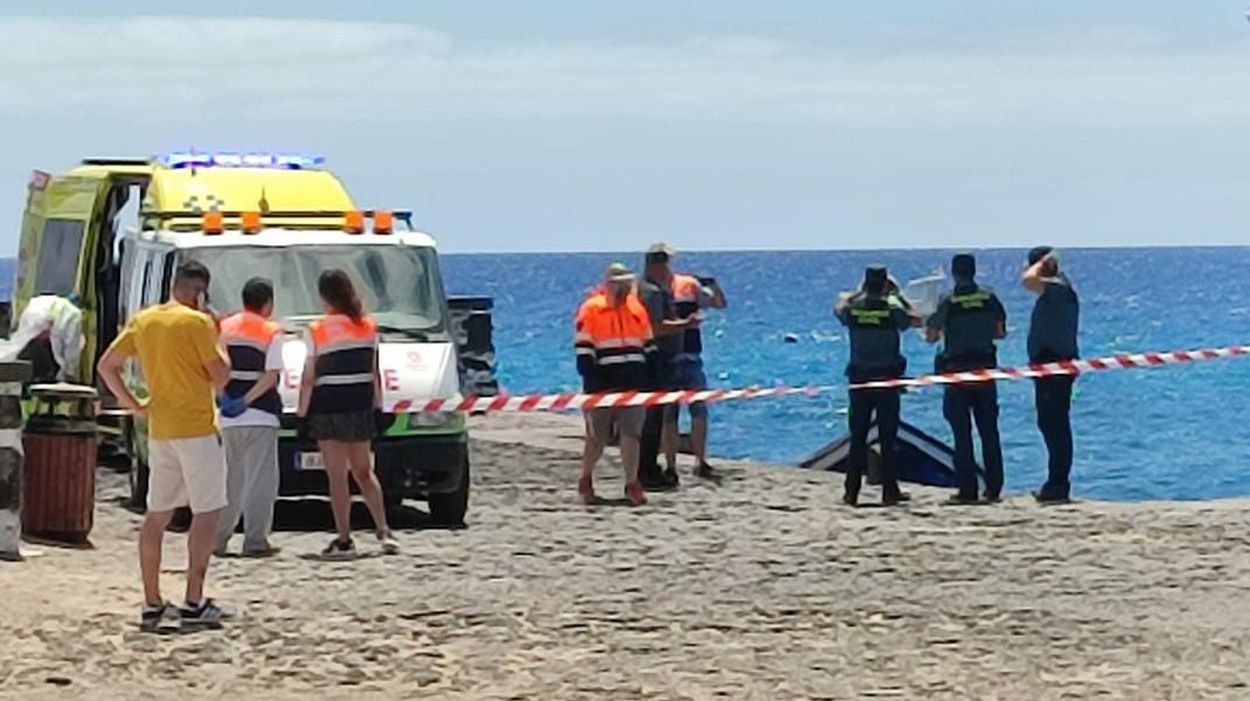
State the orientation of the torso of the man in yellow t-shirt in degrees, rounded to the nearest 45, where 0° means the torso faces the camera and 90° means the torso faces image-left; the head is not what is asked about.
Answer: approximately 225°

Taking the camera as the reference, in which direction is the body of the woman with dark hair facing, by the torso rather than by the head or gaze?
away from the camera

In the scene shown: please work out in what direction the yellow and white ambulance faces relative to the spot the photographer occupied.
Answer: facing the viewer and to the right of the viewer

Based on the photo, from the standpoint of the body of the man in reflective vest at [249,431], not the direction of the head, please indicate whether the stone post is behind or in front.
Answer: behind

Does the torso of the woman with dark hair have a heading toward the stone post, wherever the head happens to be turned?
no

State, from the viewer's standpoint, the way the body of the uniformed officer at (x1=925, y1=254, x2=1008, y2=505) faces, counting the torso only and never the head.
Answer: away from the camera

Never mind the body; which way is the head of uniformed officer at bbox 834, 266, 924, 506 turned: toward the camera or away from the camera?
away from the camera
